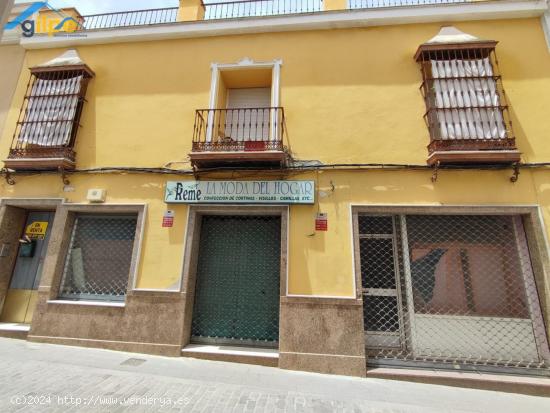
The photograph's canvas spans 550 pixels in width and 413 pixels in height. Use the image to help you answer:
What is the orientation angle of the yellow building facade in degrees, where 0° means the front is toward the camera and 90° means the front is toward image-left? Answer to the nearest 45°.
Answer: approximately 0°

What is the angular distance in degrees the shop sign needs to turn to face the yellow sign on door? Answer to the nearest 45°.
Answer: approximately 90° to its right

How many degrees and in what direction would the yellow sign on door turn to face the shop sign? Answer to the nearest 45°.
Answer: approximately 45° to its left

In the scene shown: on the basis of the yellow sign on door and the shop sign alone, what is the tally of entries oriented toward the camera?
2

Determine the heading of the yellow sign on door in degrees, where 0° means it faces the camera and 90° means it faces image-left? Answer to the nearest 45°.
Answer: approximately 0°
